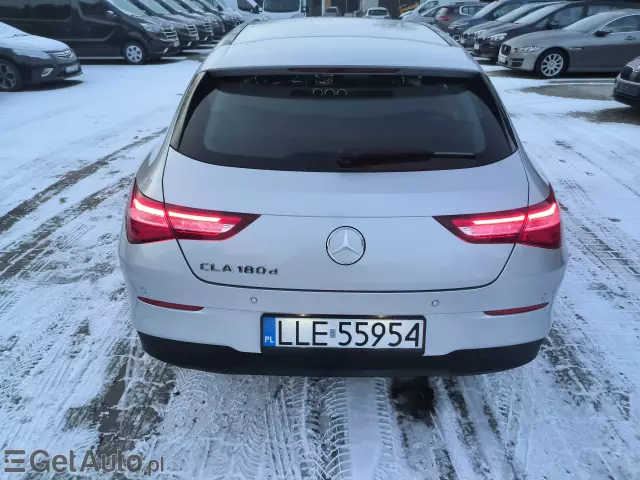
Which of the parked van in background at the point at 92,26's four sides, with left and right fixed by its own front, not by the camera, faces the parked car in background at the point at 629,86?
front

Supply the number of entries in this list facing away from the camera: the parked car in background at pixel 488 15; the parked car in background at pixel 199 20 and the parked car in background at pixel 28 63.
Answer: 0

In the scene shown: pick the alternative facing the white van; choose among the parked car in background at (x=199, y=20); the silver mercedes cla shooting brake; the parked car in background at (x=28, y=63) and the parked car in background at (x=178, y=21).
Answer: the silver mercedes cla shooting brake

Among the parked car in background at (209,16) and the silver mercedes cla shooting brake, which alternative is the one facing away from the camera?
the silver mercedes cla shooting brake

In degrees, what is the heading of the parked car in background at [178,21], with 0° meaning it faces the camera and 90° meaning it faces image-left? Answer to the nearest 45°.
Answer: approximately 315°

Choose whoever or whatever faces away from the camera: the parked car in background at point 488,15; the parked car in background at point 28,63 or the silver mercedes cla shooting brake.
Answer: the silver mercedes cla shooting brake

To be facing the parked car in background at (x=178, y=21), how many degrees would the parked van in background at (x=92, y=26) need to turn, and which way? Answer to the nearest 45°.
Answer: approximately 90° to its left

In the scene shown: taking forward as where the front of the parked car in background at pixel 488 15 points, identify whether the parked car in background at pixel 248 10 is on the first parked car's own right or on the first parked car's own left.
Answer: on the first parked car's own right

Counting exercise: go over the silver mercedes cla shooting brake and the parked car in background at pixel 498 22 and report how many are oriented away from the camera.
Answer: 1

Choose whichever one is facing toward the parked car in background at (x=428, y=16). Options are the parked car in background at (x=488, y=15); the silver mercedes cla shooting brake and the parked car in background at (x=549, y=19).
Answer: the silver mercedes cla shooting brake

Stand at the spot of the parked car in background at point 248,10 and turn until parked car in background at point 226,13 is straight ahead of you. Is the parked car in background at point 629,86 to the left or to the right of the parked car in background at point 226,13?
left

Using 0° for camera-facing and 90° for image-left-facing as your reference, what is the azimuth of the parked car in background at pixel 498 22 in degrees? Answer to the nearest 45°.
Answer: approximately 45°

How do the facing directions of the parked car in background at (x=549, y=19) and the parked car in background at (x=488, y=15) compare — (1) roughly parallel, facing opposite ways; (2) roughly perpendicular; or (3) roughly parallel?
roughly parallel

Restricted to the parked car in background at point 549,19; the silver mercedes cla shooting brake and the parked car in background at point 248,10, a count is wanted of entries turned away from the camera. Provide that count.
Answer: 1

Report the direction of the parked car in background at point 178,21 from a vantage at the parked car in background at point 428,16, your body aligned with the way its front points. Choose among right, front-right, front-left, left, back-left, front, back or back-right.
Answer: front

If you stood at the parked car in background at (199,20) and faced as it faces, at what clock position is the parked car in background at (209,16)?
the parked car in background at (209,16) is roughly at 8 o'clock from the parked car in background at (199,20).

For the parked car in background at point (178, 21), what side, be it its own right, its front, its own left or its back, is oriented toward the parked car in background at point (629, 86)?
front

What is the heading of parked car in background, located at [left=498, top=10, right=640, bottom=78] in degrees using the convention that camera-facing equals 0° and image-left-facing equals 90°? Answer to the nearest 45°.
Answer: approximately 45°

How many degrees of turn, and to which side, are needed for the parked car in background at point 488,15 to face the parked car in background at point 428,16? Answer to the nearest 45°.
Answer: approximately 90° to its right
